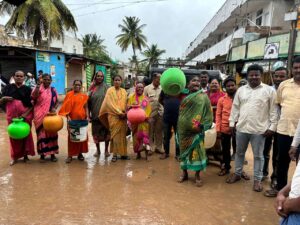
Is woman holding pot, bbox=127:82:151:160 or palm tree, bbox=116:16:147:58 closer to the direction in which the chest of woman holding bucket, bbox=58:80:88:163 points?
the woman holding pot

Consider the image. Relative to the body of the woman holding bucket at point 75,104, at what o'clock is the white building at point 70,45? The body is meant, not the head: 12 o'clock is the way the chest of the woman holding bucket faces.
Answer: The white building is roughly at 6 o'clock from the woman holding bucket.

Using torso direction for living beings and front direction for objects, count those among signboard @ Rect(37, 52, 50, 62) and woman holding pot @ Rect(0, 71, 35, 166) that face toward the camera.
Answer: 2

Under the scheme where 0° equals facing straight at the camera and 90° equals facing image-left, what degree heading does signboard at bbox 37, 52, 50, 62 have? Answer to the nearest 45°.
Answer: approximately 0°

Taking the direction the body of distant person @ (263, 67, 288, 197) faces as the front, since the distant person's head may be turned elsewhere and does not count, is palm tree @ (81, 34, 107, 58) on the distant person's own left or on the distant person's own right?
on the distant person's own right

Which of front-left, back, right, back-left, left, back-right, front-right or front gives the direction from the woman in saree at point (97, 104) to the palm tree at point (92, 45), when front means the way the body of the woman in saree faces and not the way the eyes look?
back

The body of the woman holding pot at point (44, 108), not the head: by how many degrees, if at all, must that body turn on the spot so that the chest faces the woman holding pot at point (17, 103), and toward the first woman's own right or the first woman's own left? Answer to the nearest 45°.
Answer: approximately 90° to the first woman's own right

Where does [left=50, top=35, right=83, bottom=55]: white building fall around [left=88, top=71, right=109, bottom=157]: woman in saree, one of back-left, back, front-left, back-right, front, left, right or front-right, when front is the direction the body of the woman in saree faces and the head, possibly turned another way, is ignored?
back

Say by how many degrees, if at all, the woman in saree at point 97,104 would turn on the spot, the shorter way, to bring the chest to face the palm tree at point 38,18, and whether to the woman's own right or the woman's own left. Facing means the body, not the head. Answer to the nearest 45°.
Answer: approximately 180°

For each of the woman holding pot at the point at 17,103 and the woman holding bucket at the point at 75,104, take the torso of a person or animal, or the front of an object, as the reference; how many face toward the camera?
2
